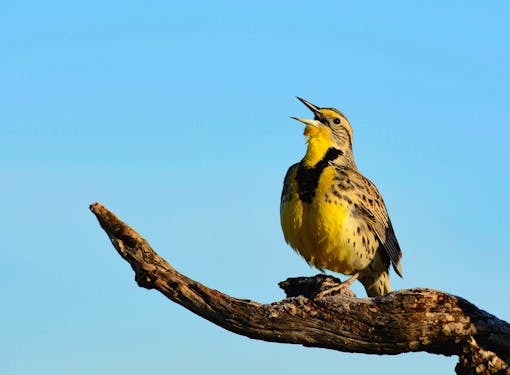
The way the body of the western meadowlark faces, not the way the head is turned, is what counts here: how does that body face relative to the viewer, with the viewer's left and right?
facing the viewer and to the left of the viewer
